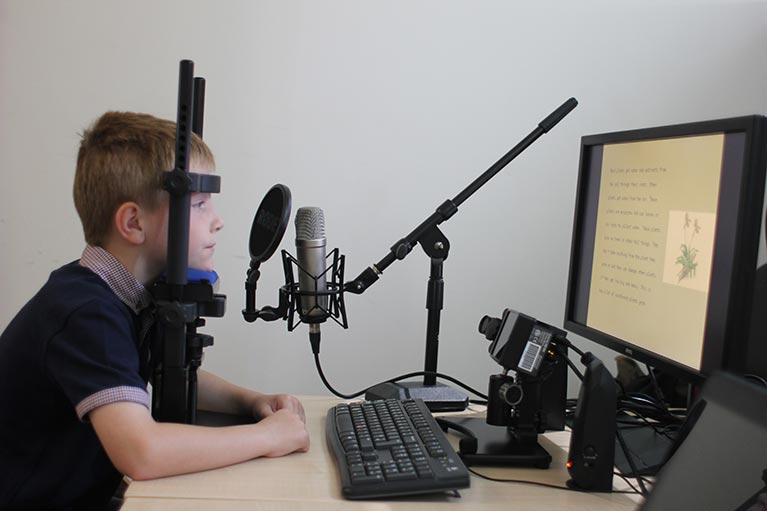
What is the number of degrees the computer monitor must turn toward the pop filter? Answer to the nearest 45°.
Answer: approximately 45° to its right

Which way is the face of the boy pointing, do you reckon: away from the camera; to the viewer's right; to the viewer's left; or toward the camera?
to the viewer's right

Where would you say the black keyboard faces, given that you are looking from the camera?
facing to the left of the viewer

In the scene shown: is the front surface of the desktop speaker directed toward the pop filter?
yes

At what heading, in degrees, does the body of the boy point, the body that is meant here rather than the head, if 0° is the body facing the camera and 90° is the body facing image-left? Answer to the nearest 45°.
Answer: approximately 270°

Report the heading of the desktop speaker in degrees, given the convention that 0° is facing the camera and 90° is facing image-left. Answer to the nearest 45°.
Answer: approximately 90°

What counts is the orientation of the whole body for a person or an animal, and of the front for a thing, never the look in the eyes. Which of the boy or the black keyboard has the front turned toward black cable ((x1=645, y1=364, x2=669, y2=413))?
the boy

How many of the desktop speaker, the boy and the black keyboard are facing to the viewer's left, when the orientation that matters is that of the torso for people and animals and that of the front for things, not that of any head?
2
